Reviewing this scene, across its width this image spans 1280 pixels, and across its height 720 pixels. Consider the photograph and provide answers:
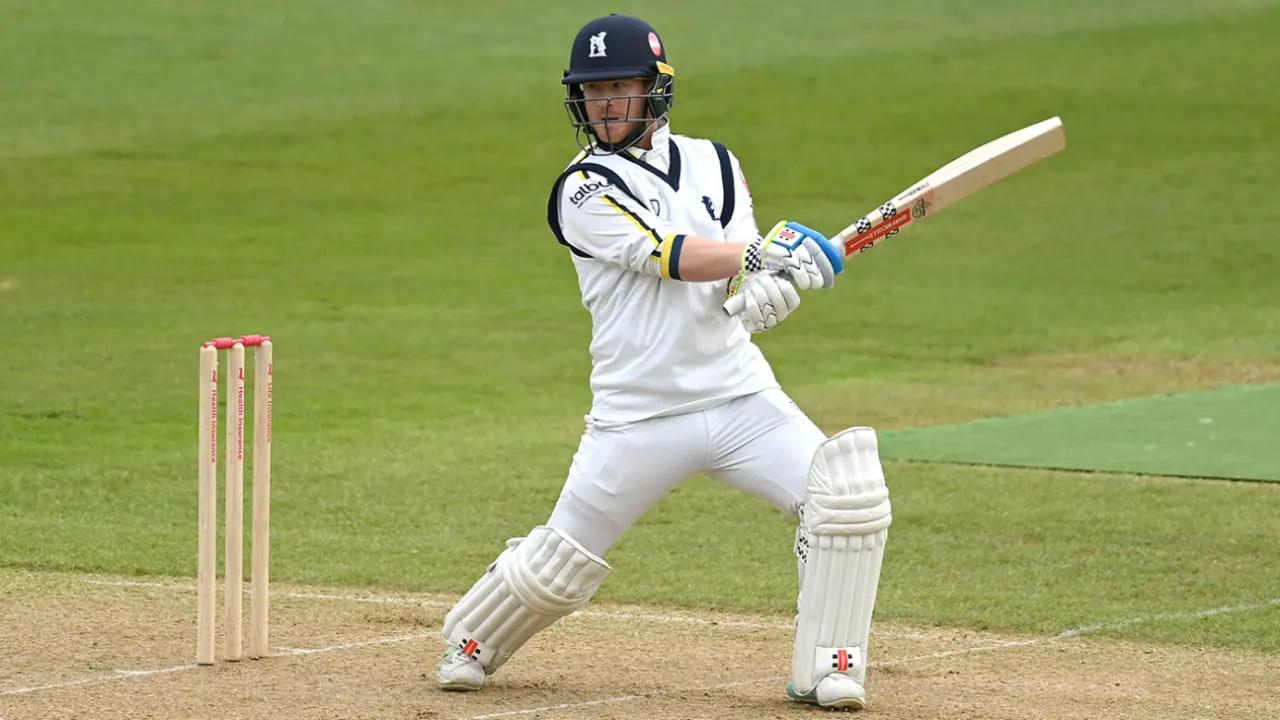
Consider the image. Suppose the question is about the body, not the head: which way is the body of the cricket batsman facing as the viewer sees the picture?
toward the camera

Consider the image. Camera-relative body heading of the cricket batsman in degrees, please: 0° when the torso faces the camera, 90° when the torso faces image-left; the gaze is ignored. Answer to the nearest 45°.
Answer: approximately 0°
